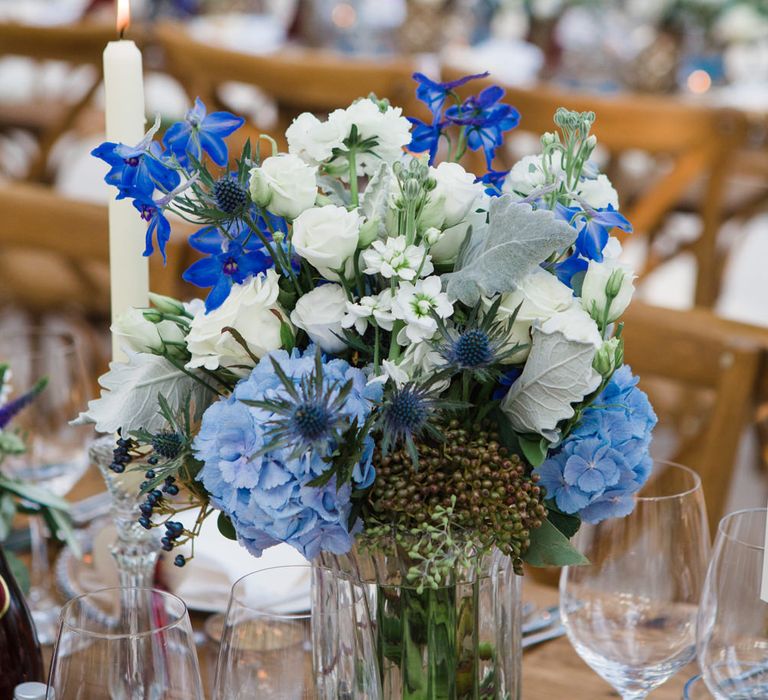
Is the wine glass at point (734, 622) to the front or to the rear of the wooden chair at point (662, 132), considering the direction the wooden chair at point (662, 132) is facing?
to the rear

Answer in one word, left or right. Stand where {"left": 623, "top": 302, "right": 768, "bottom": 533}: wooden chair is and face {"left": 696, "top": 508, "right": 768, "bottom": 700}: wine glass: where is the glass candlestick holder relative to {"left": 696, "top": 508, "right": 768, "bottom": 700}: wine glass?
right
